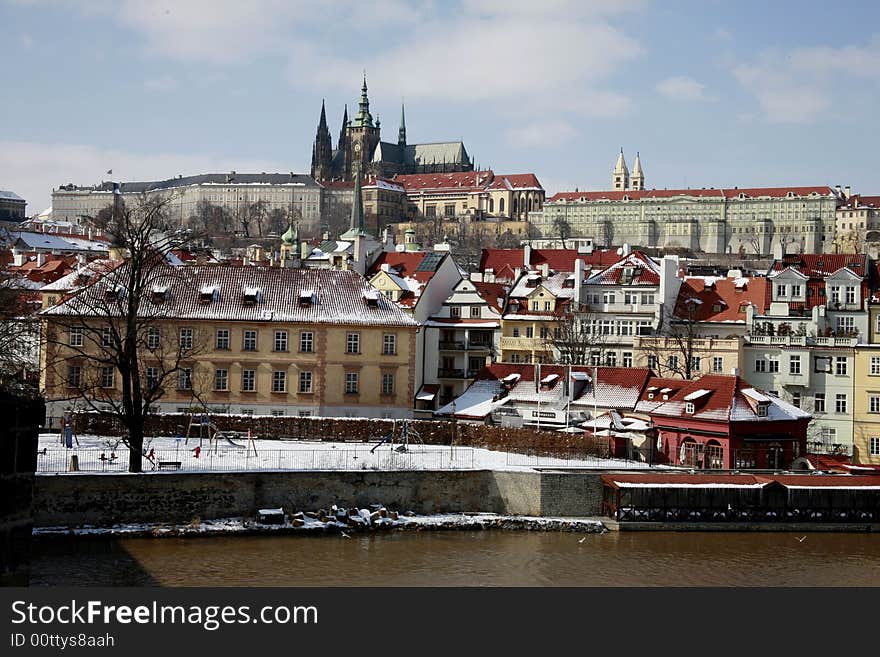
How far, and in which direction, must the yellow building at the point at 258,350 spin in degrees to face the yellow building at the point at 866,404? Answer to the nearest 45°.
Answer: approximately 90° to its left

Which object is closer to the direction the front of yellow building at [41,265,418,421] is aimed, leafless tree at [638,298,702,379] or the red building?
the red building

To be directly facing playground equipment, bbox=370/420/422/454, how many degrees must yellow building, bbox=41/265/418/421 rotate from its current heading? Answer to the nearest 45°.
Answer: approximately 45° to its left

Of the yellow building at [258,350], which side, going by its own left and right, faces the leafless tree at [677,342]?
left

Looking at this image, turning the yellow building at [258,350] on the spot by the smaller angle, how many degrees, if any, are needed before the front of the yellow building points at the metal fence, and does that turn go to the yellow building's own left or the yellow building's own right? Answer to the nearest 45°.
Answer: approximately 45° to the yellow building's own left

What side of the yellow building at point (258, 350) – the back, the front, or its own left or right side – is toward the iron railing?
front

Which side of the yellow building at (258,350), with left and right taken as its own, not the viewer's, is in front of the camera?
front

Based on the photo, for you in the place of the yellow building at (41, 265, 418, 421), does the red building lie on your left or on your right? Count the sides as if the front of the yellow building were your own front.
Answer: on your left
